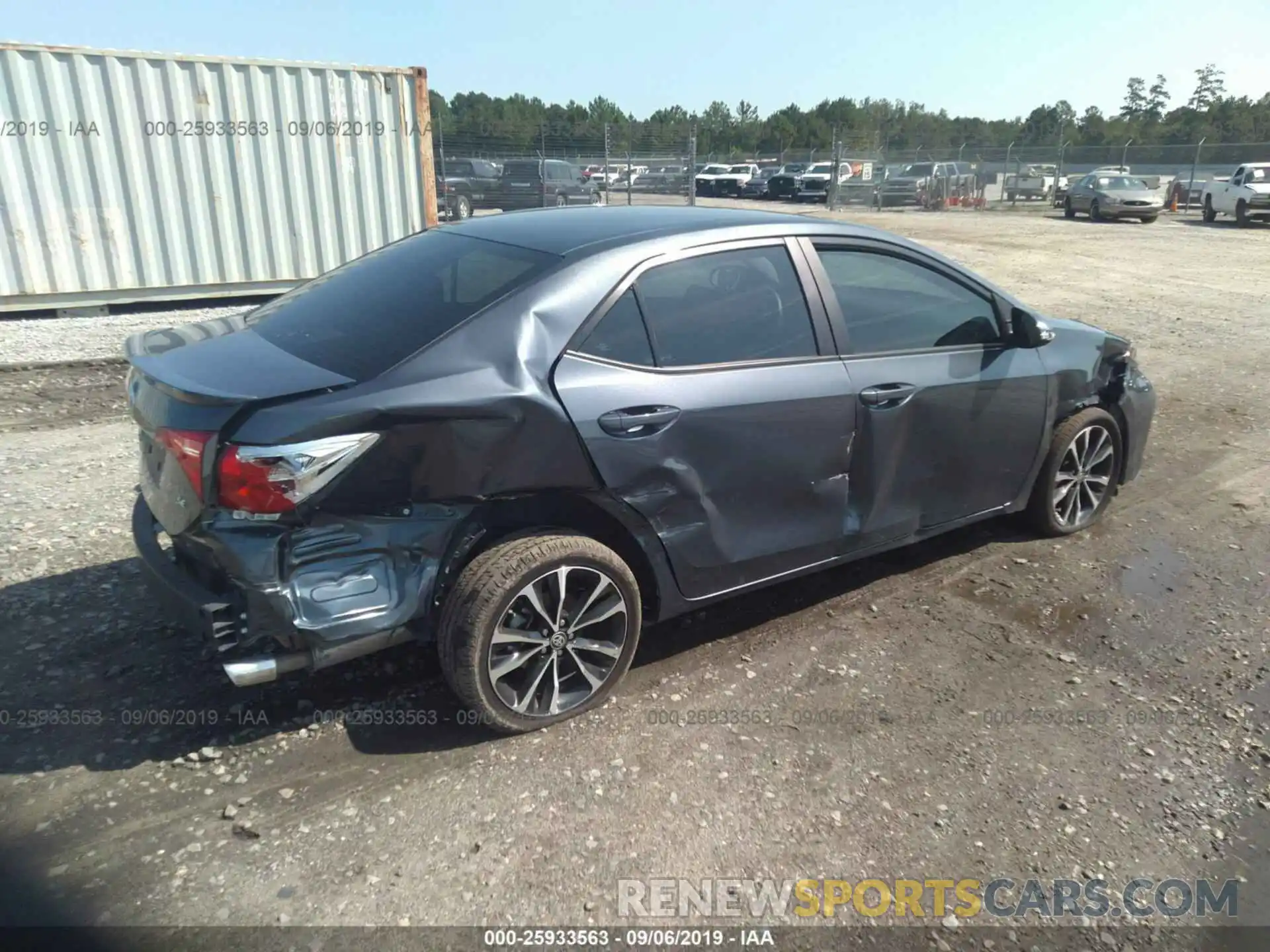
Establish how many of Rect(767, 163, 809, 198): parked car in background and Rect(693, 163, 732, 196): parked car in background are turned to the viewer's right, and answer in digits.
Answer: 0

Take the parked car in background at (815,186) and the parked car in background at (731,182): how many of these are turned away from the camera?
0

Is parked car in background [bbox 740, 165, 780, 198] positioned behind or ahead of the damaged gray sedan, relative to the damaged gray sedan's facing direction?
ahead

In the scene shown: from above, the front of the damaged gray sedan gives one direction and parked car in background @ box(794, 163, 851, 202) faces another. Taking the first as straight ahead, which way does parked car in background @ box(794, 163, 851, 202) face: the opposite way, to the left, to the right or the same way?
the opposite way

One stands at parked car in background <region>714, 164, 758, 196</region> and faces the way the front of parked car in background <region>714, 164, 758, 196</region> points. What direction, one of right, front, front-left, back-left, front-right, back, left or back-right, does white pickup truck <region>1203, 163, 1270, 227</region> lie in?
left

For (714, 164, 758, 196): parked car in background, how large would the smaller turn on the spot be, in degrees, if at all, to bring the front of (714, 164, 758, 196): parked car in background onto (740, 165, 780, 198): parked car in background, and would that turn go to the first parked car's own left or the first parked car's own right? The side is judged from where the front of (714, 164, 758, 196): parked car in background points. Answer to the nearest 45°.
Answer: approximately 135° to the first parked car's own left

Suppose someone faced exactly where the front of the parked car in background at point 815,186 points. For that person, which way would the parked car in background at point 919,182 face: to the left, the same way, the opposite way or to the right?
the same way

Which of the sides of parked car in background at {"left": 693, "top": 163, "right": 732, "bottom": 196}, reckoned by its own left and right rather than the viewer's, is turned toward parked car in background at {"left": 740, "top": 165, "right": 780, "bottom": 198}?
left

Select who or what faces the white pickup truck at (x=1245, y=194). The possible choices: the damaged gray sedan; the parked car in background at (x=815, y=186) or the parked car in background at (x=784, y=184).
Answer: the damaged gray sedan

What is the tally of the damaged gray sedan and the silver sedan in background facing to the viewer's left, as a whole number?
0

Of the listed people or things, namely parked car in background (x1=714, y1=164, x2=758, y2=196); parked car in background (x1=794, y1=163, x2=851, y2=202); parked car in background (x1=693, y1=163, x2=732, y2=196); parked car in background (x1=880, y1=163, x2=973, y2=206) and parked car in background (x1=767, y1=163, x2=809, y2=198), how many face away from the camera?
0

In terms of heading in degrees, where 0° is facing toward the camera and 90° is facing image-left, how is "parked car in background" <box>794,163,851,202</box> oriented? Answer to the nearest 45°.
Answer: approximately 45°

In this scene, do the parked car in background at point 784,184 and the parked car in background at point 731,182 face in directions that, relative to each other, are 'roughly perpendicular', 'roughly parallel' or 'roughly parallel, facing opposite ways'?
roughly parallel

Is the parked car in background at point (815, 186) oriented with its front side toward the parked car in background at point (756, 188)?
no

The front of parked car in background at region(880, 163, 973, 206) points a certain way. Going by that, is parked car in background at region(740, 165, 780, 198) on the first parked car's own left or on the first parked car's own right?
on the first parked car's own right

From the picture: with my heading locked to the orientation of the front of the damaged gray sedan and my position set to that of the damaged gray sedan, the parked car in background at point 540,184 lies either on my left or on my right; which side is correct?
on my left
